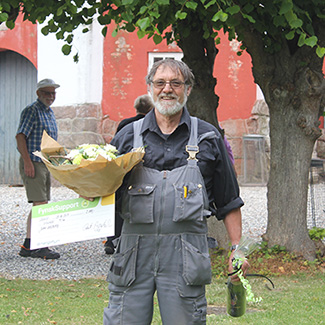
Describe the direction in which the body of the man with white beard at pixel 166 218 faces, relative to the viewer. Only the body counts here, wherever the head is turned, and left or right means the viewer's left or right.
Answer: facing the viewer

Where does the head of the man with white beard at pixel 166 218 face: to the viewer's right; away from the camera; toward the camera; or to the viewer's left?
toward the camera

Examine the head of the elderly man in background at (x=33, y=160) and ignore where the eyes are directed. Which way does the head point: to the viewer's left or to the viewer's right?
to the viewer's right

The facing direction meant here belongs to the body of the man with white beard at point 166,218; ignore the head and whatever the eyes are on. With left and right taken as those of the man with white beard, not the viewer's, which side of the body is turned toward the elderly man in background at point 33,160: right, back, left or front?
back
